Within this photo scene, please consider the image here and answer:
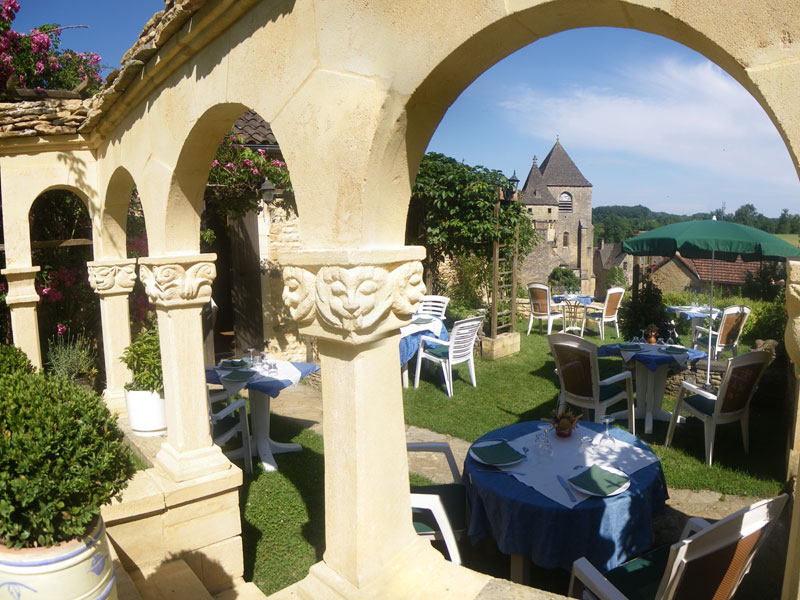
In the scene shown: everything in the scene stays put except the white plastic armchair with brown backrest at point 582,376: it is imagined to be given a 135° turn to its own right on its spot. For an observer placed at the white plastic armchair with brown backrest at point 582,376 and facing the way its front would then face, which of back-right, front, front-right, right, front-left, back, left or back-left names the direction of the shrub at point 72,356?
right

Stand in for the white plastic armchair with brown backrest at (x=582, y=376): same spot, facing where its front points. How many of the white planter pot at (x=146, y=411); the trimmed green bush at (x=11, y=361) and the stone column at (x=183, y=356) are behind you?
3

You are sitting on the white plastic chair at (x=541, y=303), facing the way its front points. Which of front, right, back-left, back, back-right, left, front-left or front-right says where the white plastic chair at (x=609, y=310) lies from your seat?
front-right

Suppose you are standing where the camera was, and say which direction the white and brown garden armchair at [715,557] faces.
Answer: facing away from the viewer and to the left of the viewer

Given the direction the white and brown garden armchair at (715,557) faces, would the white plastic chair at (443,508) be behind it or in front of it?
in front

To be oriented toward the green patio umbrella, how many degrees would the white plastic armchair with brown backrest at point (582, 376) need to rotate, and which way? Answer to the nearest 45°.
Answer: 0° — it already faces it

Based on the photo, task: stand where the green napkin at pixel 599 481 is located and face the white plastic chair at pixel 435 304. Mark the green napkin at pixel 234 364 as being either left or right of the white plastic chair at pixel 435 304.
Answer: left

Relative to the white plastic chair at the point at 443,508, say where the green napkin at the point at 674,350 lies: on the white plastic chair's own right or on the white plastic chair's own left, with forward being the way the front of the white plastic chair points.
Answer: on the white plastic chair's own left

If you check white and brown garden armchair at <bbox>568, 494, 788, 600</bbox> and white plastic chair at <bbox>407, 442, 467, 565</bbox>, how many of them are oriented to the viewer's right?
1

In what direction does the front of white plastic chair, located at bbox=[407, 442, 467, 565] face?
to the viewer's right

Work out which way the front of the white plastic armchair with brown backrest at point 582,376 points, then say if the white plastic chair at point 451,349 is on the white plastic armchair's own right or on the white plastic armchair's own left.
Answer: on the white plastic armchair's own left

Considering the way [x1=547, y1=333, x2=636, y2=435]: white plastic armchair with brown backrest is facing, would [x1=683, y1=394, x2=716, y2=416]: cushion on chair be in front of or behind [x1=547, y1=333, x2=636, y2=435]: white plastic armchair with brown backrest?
in front

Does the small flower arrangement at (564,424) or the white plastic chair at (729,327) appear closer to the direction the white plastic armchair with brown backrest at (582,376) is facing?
the white plastic chair

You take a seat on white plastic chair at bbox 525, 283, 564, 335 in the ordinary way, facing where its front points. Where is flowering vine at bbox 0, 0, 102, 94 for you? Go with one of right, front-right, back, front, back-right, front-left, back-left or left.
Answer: back
